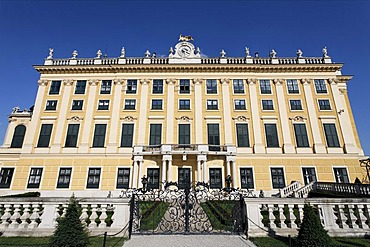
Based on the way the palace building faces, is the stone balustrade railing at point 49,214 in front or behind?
in front

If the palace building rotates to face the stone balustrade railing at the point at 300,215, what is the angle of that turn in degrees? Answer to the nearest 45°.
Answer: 0° — it already faces it

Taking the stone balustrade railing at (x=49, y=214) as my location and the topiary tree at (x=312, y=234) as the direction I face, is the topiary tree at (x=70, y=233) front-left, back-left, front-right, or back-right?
front-right

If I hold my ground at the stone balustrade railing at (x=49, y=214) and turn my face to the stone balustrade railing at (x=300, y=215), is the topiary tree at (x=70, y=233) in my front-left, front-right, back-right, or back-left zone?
front-right

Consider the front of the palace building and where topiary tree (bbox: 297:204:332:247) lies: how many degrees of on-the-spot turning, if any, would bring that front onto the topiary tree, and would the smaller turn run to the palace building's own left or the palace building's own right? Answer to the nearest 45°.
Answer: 0° — it already faces it

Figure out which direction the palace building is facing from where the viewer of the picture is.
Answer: facing the viewer

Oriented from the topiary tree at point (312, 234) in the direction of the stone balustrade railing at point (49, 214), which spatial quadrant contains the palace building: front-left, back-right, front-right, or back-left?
front-right

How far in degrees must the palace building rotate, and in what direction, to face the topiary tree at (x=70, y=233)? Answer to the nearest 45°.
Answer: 0° — it already faces it
